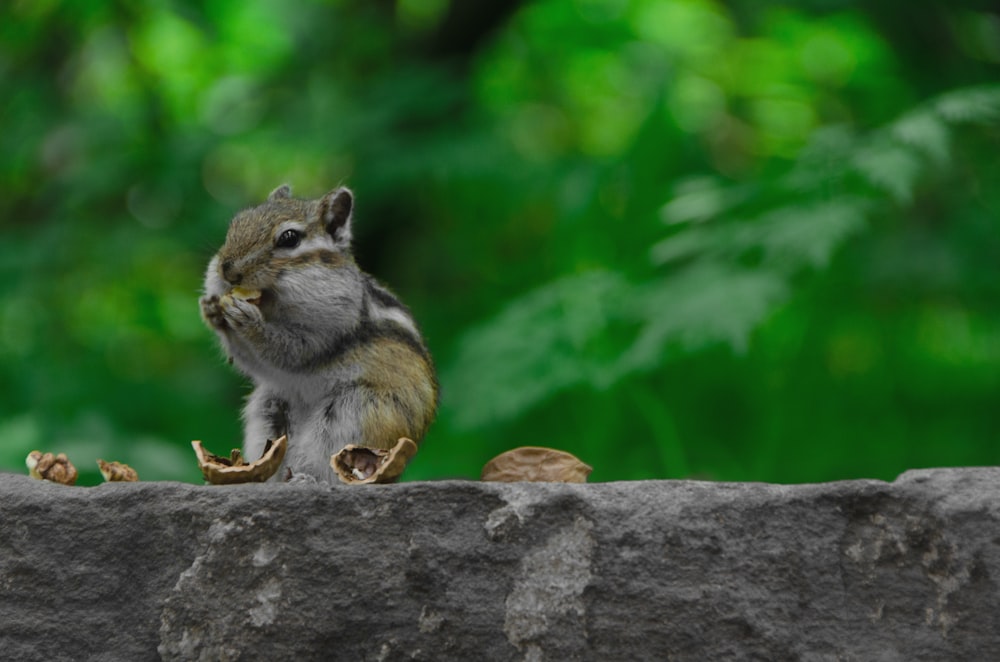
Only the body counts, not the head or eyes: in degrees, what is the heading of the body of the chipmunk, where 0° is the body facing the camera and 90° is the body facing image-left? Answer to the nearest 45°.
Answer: approximately 45°

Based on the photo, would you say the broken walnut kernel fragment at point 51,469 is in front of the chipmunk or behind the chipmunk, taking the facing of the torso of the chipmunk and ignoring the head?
in front
